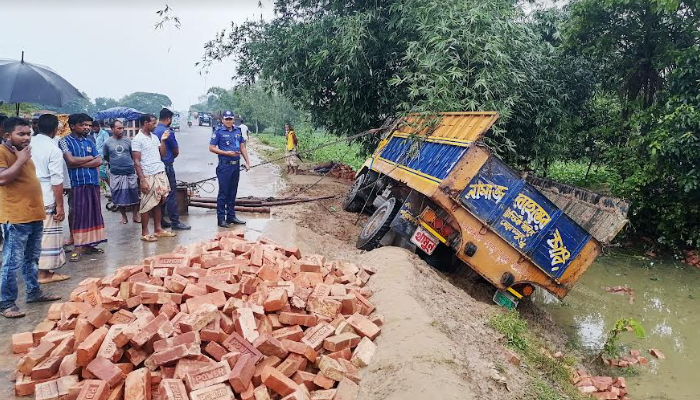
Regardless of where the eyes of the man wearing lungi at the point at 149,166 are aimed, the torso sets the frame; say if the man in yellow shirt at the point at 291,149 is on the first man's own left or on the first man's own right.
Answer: on the first man's own left

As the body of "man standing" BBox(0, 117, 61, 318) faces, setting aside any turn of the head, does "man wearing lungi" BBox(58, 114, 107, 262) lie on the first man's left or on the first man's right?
on the first man's left

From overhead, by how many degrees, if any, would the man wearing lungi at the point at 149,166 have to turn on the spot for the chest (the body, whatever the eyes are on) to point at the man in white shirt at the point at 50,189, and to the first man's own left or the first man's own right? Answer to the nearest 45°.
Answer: approximately 90° to the first man's own right

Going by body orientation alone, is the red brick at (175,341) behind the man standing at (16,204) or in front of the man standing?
in front

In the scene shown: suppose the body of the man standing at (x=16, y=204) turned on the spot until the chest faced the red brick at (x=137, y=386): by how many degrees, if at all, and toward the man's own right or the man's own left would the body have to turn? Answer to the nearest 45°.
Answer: approximately 45° to the man's own right

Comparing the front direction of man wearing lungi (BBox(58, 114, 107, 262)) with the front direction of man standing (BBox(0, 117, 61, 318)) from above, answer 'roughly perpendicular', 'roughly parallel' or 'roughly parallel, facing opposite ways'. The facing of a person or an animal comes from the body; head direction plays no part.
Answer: roughly parallel

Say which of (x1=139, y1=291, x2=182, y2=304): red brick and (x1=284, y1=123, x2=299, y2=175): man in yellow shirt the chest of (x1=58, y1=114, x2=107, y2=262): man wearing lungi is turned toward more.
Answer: the red brick

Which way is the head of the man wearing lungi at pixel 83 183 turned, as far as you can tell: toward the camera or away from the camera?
toward the camera

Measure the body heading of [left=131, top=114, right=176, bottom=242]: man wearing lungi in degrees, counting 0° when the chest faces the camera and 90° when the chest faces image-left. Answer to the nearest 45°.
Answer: approximately 315°

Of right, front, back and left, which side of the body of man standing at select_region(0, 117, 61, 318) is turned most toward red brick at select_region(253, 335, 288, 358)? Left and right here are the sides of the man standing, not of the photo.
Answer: front

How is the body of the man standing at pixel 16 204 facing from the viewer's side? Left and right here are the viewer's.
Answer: facing the viewer and to the right of the viewer

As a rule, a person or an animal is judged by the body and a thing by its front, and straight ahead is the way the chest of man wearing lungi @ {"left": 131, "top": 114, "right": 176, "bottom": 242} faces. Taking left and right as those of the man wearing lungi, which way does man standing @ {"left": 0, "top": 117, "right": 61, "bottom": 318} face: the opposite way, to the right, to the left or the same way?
the same way

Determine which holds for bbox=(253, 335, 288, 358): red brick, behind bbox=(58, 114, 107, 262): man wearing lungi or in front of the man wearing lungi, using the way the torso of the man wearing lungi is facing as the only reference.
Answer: in front

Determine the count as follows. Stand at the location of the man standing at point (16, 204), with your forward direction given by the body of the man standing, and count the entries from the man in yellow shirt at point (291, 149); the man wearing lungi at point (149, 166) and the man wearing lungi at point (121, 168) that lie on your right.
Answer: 0

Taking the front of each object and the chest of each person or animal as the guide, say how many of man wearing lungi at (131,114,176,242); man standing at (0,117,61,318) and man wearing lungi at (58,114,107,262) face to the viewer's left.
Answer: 0

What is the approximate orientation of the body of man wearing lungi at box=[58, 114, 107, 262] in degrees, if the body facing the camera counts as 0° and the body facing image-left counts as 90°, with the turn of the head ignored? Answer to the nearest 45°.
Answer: approximately 315°

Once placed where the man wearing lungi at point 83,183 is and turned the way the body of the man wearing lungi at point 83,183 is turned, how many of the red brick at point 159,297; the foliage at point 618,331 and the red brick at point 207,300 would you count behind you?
0

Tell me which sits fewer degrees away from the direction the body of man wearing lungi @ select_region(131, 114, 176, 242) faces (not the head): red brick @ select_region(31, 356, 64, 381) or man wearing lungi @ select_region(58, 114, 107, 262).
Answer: the red brick

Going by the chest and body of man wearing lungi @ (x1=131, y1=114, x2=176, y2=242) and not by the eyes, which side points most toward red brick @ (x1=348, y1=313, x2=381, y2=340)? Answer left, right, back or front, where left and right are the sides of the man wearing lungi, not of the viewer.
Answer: front
